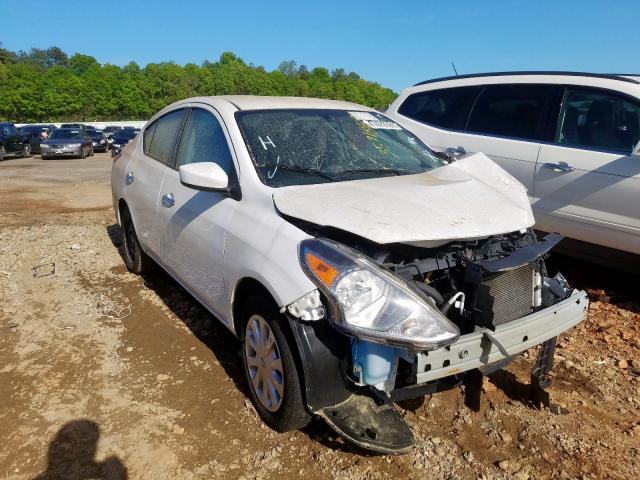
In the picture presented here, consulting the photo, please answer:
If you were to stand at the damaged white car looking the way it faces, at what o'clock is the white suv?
The white suv is roughly at 9 o'clock from the damaged white car.

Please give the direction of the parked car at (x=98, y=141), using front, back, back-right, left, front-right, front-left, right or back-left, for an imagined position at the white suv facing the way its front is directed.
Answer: back

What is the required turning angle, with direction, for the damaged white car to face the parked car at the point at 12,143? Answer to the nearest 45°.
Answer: approximately 180°

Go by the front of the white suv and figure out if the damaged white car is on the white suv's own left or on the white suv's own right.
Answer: on the white suv's own right

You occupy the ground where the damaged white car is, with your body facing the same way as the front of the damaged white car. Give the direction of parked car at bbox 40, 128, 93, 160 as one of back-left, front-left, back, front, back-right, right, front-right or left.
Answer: back

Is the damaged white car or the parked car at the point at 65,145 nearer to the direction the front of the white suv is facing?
the damaged white car

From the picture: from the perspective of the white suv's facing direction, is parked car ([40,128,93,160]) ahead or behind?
behind

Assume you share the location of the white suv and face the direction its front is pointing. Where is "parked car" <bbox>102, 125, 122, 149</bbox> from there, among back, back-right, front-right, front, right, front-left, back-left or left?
back
